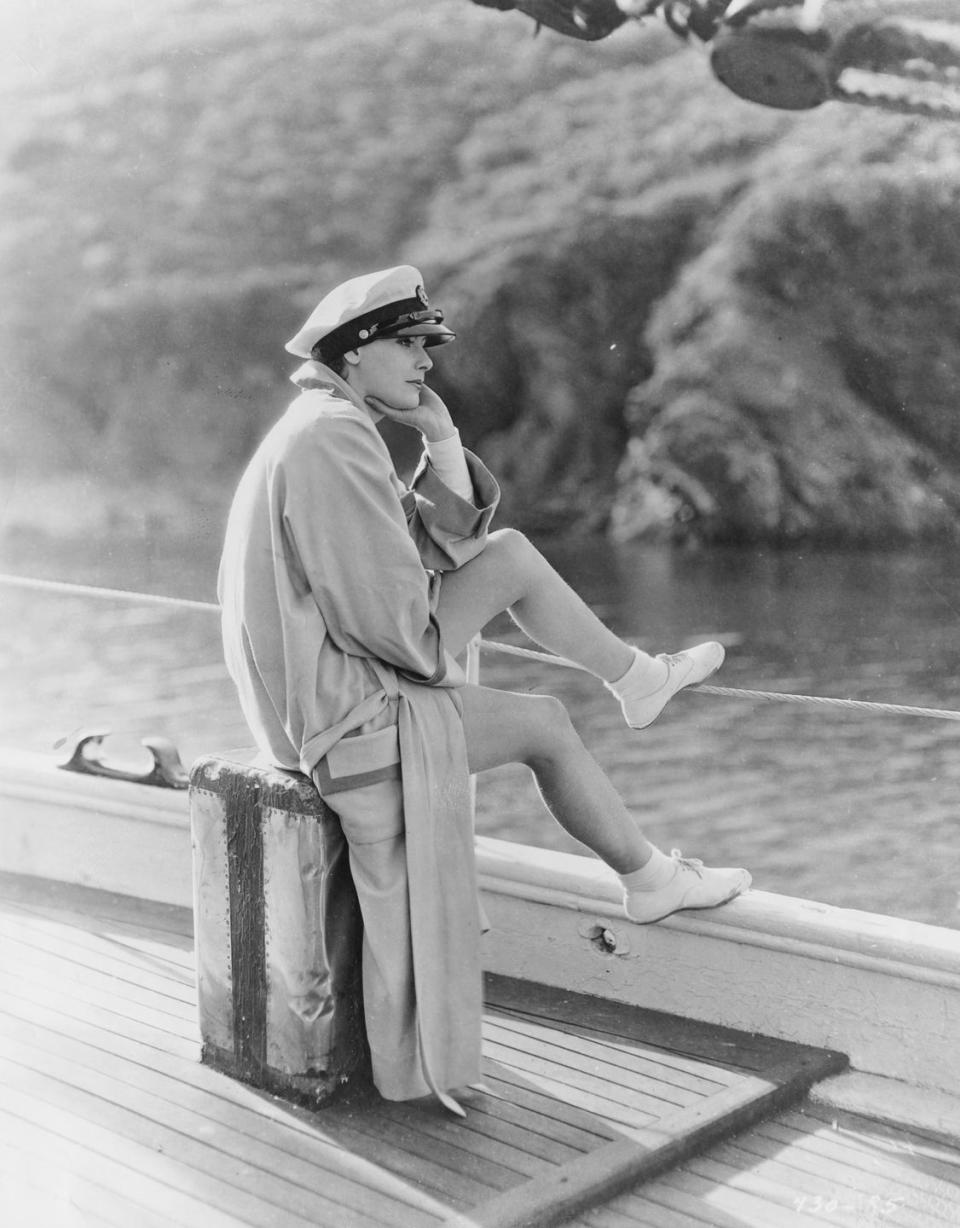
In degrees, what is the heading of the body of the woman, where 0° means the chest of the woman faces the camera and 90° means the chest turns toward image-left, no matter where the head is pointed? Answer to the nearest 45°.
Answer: approximately 270°

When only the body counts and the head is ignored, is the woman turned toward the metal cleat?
no

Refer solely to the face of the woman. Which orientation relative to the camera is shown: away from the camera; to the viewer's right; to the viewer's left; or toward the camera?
to the viewer's right
